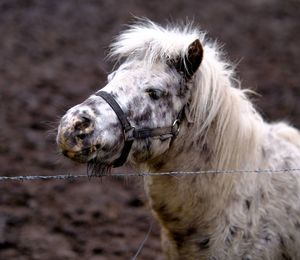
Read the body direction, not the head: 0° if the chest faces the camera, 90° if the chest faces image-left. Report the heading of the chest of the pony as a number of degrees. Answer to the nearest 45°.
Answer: approximately 45°
